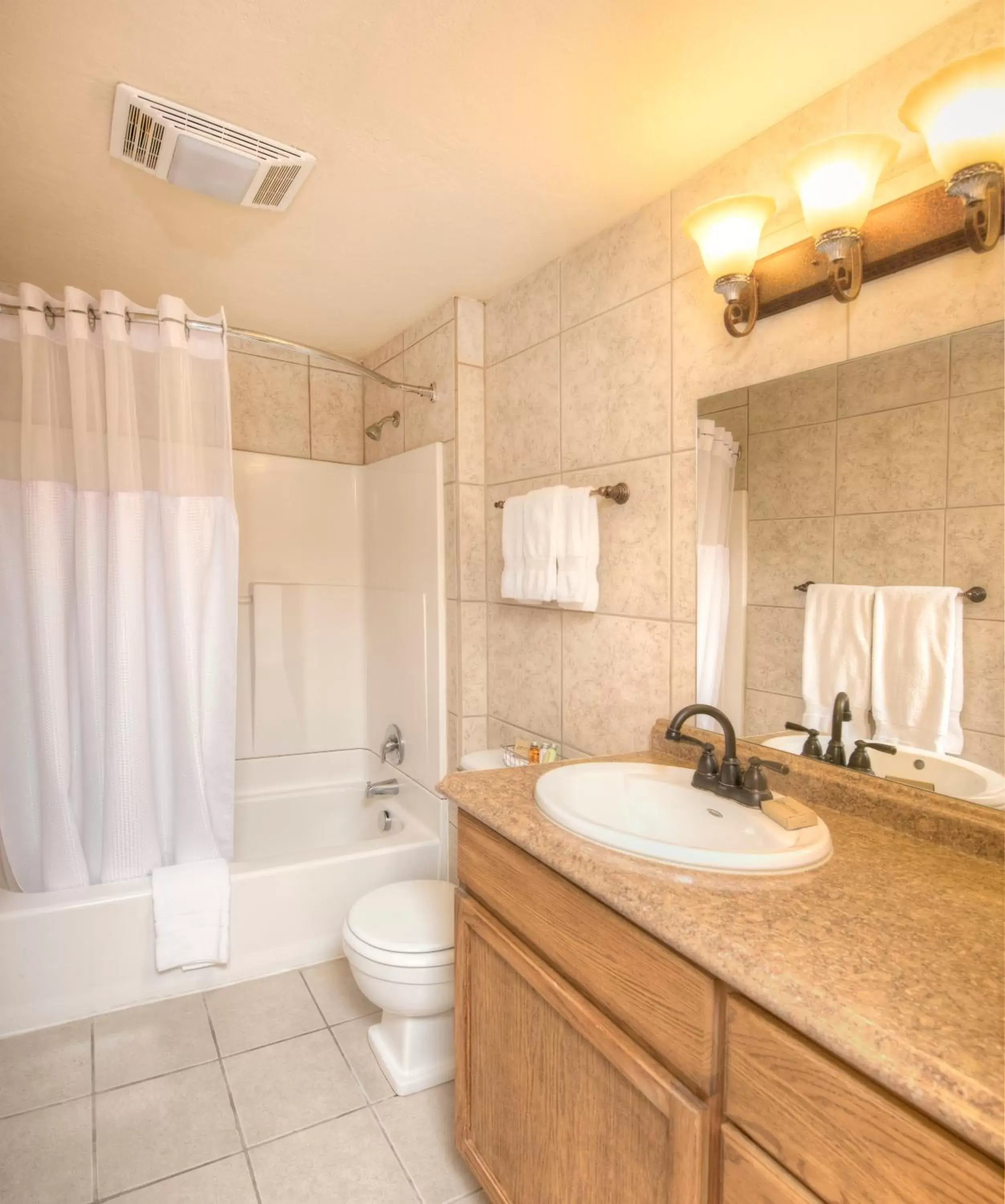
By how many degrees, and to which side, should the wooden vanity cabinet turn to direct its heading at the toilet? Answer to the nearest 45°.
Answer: approximately 90° to its right

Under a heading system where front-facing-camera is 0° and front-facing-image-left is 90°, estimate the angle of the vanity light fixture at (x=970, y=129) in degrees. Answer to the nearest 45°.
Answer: approximately 45°

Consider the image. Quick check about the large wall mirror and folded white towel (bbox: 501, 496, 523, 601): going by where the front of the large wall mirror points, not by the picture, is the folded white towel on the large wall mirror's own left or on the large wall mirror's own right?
on the large wall mirror's own right

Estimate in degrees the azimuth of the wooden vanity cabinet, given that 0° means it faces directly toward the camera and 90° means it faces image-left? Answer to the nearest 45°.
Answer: approximately 45°
